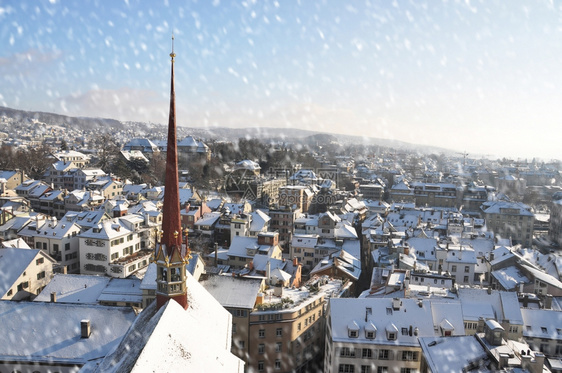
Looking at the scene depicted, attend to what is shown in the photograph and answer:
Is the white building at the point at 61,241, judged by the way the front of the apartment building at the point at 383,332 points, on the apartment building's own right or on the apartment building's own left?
on the apartment building's own right

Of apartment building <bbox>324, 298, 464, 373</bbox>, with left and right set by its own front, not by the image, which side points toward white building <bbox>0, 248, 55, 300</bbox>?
right

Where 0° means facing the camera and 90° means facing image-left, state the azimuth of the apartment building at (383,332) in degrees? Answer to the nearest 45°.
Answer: approximately 0°

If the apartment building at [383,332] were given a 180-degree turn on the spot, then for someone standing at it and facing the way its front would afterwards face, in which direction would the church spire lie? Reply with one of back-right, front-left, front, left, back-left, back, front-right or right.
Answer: back-left

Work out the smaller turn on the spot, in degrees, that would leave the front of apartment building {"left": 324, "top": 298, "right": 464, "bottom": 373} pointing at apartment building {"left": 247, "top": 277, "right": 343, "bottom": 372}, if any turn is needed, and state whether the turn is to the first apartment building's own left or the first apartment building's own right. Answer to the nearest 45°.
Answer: approximately 90° to the first apartment building's own right

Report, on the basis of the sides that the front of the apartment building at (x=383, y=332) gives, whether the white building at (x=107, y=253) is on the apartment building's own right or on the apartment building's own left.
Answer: on the apartment building's own right
